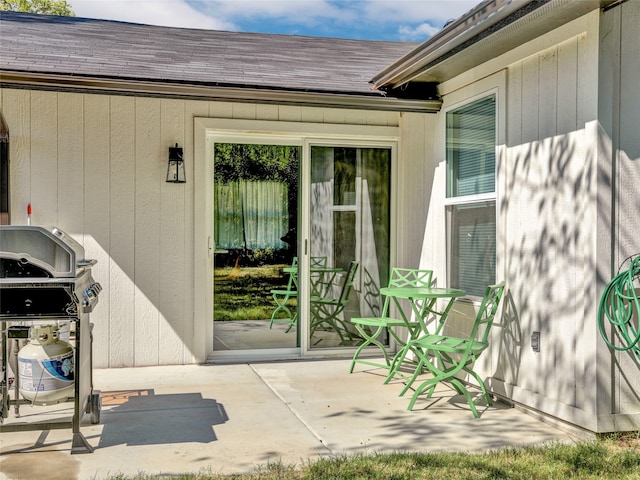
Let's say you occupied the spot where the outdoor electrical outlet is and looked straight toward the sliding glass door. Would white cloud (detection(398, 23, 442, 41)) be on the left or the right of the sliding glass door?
right

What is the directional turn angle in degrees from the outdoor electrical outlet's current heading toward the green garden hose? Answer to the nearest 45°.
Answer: approximately 90° to its left

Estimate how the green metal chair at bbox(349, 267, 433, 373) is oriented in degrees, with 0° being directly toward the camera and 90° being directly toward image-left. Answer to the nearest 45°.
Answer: approximately 45°

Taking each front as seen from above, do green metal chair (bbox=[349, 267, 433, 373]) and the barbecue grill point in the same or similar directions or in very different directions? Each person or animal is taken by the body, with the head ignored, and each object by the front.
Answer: very different directions

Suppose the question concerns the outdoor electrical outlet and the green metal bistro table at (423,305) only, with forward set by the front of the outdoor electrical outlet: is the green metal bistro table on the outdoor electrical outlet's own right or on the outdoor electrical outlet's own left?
on the outdoor electrical outlet's own right

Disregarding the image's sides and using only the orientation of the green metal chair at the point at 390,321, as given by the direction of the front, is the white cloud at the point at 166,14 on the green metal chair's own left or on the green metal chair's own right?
on the green metal chair's own right

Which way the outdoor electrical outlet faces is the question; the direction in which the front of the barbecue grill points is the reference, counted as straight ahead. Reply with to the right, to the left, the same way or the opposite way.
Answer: the opposite way

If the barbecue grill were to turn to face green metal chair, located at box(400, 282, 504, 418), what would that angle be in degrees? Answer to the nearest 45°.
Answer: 0° — it already faces it

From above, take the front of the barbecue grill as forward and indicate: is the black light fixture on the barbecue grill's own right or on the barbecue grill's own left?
on the barbecue grill's own left

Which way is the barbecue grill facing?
to the viewer's right

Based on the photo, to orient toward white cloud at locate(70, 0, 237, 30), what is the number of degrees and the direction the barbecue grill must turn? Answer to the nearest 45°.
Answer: approximately 90° to its left
